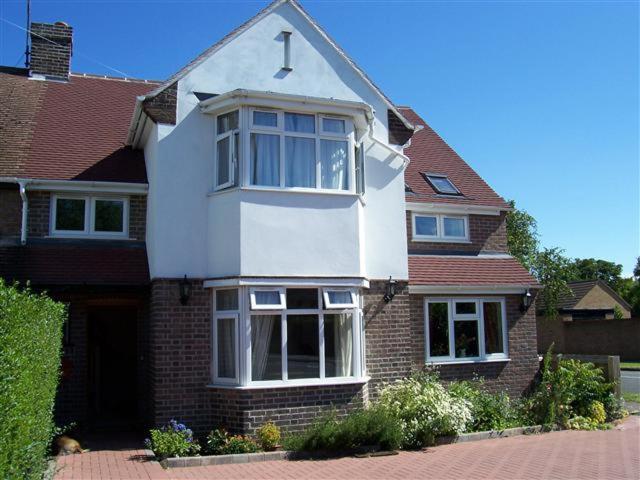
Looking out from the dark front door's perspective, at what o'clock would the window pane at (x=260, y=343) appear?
The window pane is roughly at 11 o'clock from the dark front door.

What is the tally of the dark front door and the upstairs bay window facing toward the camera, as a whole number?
2

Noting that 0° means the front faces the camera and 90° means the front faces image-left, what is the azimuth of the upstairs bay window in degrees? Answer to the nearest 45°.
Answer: approximately 0°
